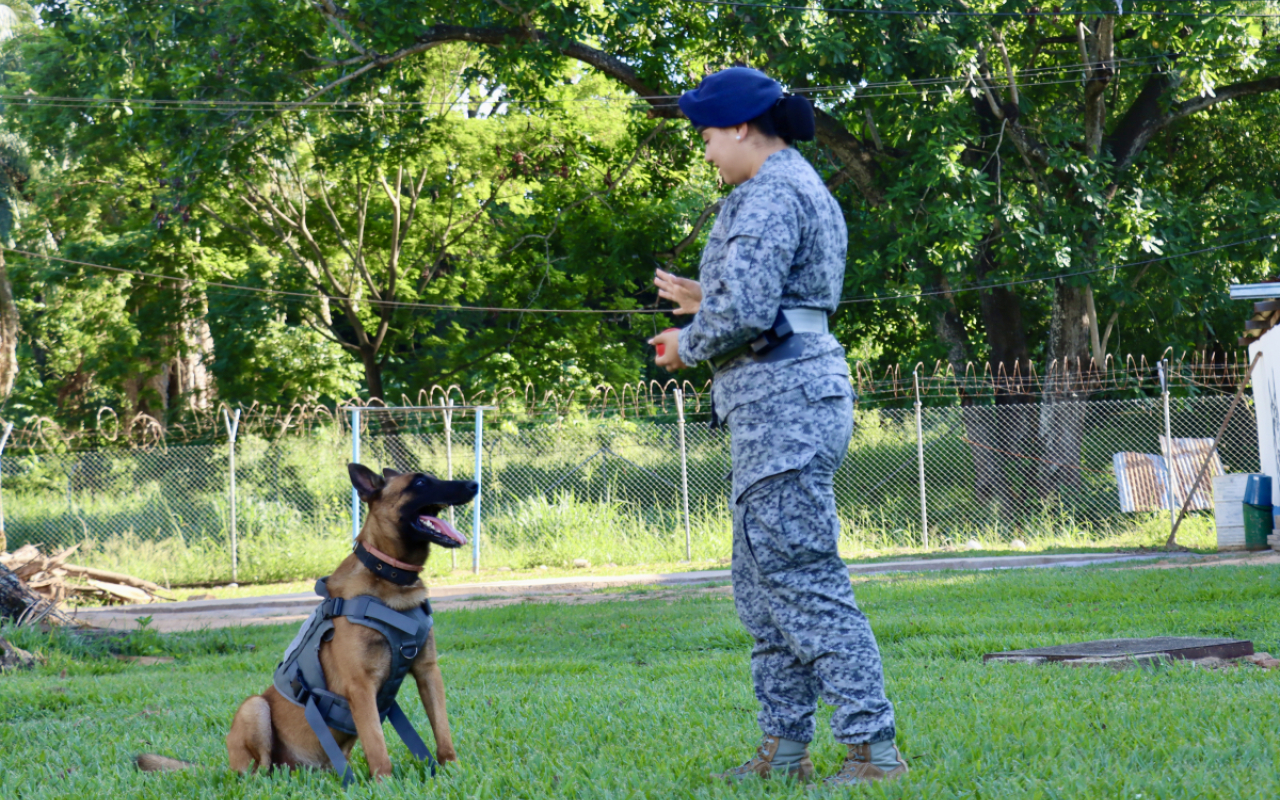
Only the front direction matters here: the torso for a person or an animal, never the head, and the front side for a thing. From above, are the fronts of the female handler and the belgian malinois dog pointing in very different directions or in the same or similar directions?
very different directions

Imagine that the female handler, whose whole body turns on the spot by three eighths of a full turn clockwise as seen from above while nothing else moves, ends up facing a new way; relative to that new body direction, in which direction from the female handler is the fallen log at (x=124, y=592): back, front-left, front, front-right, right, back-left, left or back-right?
left

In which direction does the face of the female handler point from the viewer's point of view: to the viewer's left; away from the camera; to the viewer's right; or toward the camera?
to the viewer's left

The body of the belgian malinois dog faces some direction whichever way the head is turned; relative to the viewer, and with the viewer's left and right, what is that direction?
facing the viewer and to the right of the viewer

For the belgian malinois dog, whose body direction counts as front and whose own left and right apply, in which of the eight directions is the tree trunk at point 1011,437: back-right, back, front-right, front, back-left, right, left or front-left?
left

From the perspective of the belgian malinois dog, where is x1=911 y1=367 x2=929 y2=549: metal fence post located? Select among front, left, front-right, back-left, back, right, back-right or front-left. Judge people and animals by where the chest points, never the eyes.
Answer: left

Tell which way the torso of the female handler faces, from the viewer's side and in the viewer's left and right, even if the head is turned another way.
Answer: facing to the left of the viewer

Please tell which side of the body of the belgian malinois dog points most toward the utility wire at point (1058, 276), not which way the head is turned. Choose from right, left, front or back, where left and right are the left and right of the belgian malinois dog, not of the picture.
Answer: left

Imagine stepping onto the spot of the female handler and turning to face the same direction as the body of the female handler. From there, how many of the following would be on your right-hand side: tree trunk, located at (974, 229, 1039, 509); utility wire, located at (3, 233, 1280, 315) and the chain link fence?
3

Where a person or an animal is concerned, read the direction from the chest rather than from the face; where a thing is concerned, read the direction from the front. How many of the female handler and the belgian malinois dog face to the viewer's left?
1

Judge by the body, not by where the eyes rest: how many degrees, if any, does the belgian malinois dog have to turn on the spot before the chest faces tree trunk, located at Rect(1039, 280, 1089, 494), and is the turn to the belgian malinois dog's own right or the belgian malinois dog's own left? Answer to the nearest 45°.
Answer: approximately 90° to the belgian malinois dog's own left
